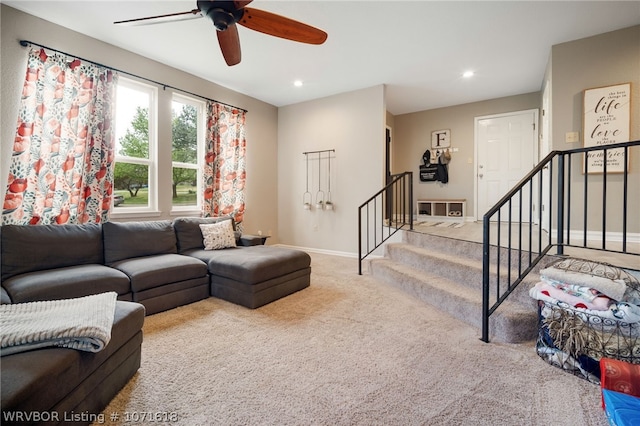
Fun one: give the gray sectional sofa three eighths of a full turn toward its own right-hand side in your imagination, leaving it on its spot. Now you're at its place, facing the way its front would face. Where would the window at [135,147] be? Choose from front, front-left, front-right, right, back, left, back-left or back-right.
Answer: right

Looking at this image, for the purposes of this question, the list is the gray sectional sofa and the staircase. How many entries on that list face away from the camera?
0

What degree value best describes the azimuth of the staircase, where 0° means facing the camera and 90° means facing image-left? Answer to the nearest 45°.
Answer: approximately 45°

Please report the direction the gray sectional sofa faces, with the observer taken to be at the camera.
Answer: facing the viewer and to the right of the viewer

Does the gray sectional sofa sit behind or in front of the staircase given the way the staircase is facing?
in front

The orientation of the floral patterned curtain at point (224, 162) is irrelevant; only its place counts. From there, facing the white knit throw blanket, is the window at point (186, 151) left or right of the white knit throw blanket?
right

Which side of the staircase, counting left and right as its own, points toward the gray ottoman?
front

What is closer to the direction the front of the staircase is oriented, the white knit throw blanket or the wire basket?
the white knit throw blanket

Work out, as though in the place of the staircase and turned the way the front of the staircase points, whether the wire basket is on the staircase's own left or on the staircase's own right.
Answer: on the staircase's own left

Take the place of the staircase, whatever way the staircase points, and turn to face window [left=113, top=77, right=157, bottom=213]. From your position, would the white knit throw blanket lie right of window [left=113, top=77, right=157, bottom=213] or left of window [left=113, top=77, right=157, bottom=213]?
left
